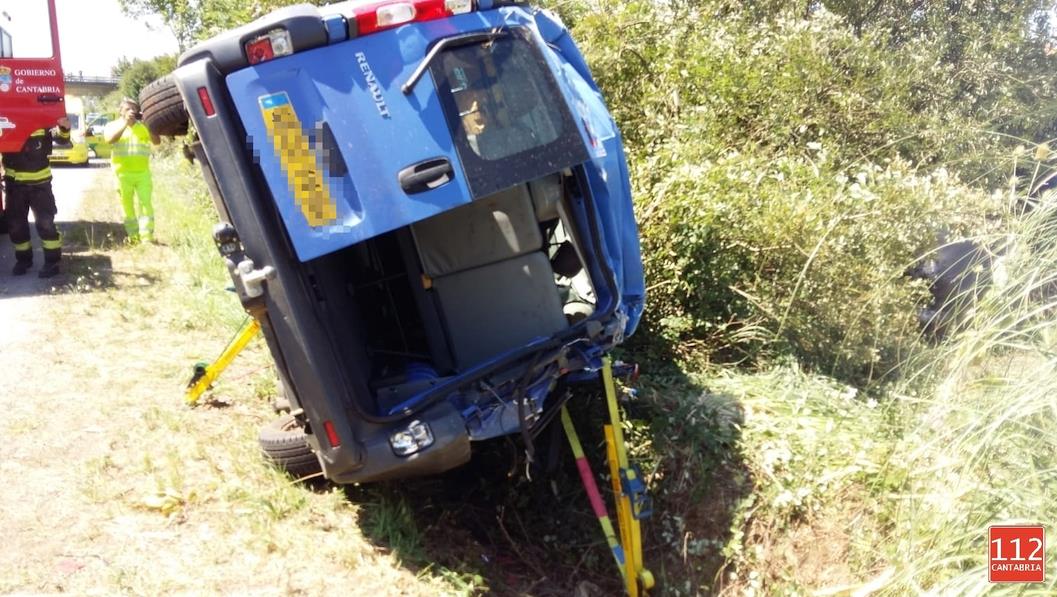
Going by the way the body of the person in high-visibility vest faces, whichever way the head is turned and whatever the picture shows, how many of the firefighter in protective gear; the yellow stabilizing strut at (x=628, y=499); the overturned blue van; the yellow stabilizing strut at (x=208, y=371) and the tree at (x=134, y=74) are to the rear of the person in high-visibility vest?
1

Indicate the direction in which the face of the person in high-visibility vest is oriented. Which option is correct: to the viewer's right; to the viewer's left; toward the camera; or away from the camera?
toward the camera

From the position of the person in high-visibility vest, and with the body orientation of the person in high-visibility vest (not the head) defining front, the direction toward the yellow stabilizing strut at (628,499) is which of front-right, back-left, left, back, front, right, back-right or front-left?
front

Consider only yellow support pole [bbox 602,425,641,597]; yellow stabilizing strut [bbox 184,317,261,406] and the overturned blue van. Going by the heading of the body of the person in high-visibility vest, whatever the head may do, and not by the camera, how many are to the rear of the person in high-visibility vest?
0

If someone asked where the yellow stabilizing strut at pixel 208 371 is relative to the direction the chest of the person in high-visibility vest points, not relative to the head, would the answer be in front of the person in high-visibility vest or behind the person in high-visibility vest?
in front

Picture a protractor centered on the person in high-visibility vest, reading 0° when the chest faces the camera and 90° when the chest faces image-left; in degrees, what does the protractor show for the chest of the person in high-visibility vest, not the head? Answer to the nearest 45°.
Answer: approximately 0°

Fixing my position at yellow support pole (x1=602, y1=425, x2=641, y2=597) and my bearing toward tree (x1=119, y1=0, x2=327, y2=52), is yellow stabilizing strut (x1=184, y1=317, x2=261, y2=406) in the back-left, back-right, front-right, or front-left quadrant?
front-left

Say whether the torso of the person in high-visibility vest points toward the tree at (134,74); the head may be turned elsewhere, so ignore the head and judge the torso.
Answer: no

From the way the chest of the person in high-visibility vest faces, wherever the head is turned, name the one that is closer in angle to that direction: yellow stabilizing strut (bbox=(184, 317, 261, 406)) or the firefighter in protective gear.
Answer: the yellow stabilizing strut

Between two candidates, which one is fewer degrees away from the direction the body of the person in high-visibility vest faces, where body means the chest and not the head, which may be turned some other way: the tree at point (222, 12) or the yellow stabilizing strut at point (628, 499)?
the yellow stabilizing strut

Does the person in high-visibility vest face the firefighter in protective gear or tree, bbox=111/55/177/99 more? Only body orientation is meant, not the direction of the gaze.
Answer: the firefighter in protective gear

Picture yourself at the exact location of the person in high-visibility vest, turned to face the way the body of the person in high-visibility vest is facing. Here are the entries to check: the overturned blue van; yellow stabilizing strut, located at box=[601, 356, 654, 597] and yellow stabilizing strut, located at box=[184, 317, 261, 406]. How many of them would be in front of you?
3

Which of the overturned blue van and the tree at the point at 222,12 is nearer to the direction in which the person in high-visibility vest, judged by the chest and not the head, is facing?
the overturned blue van

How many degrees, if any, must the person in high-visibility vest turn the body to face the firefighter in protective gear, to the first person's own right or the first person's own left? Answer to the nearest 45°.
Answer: approximately 45° to the first person's own right
